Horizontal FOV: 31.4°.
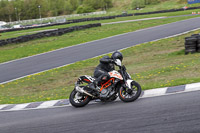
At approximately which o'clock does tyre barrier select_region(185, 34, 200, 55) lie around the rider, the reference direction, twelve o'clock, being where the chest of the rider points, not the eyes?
The tyre barrier is roughly at 10 o'clock from the rider.

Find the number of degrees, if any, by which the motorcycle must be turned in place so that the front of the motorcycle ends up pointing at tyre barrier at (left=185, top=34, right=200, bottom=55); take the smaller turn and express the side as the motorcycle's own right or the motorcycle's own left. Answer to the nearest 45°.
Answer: approximately 45° to the motorcycle's own left

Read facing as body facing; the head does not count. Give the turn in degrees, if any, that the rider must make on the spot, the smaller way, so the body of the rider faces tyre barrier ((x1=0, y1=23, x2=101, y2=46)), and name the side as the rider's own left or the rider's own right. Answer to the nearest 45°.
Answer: approximately 90° to the rider's own left

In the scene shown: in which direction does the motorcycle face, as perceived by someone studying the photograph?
facing to the right of the viewer

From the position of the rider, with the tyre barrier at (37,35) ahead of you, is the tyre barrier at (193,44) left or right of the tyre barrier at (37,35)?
right

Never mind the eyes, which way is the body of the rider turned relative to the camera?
to the viewer's right
